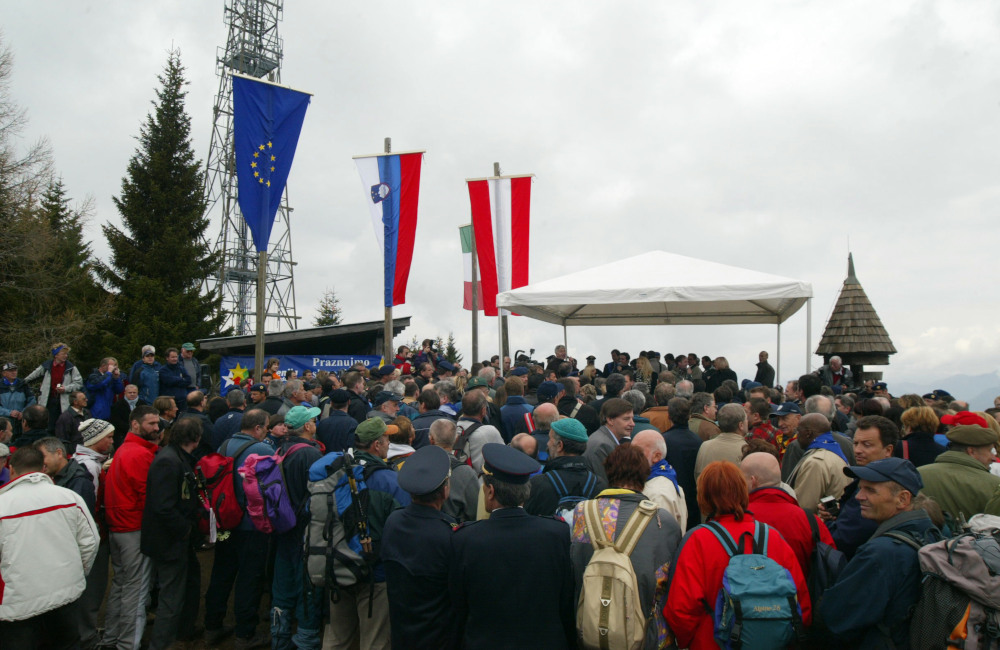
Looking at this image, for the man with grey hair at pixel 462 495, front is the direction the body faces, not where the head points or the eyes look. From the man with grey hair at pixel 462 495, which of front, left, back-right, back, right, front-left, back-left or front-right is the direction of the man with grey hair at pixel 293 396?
front-left

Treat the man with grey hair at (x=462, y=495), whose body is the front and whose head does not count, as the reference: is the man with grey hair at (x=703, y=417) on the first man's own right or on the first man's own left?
on the first man's own right

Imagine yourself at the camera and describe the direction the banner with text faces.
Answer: facing the viewer

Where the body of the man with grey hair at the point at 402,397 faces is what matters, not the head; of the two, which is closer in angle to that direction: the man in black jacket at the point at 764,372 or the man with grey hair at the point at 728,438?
the man in black jacket

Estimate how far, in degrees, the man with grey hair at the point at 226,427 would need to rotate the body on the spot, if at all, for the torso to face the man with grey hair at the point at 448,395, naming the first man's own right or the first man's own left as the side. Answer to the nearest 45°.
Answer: approximately 45° to the first man's own right

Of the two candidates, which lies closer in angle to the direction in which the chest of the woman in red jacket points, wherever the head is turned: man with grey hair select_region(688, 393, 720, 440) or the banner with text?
the man with grey hair

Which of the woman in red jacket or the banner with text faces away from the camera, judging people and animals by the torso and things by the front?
the woman in red jacket

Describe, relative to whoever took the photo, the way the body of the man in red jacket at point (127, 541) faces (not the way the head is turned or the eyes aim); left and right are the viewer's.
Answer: facing to the right of the viewer

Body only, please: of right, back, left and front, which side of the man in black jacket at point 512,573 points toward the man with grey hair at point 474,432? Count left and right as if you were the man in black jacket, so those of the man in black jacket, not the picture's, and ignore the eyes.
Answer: front

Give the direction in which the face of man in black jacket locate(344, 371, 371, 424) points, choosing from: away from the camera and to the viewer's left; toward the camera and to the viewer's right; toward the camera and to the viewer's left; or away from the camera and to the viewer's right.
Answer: away from the camera and to the viewer's right

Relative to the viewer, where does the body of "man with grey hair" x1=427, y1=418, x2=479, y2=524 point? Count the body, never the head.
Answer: away from the camera

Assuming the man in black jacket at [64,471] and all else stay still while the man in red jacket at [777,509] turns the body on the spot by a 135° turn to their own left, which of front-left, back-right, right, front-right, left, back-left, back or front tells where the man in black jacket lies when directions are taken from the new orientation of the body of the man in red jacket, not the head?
right

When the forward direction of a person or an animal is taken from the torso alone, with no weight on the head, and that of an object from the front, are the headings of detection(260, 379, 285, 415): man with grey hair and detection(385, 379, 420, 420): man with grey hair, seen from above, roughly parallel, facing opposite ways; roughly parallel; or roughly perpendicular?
roughly parallel

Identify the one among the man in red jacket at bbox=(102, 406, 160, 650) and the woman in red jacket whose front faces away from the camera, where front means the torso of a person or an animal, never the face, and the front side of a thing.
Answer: the woman in red jacket

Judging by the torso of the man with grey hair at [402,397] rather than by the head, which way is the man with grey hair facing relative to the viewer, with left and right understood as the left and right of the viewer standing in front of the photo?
facing away from the viewer and to the right of the viewer

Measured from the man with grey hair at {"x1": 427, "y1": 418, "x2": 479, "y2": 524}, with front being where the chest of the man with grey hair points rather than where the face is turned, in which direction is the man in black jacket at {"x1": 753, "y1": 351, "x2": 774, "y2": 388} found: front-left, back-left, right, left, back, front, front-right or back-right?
front-right

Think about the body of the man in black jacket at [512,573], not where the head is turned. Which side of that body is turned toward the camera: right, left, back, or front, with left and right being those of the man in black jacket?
back

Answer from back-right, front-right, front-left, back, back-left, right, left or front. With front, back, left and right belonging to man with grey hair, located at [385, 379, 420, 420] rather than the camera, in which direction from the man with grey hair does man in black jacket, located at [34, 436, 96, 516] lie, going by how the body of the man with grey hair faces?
back

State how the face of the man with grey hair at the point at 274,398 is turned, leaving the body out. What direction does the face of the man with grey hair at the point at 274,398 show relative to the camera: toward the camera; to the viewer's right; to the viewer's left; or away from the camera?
away from the camera

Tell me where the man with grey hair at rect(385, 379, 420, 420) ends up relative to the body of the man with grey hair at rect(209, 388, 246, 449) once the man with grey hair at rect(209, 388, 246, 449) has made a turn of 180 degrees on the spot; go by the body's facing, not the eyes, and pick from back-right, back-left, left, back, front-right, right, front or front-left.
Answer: back-left
